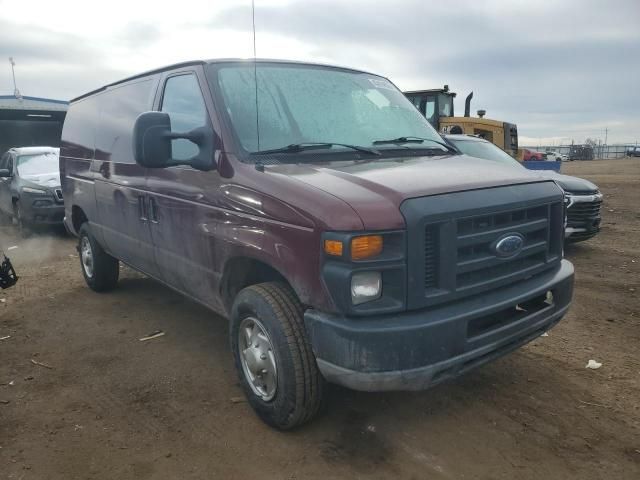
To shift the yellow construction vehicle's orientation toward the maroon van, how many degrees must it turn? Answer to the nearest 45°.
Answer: approximately 90° to its left

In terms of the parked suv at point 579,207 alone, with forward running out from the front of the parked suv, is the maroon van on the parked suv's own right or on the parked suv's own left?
on the parked suv's own right

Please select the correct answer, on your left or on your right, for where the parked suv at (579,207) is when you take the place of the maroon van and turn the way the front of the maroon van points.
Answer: on your left

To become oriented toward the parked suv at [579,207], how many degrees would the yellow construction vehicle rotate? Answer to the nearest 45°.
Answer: approximately 90° to its left

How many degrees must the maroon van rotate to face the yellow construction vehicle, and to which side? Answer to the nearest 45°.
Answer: approximately 135° to its left

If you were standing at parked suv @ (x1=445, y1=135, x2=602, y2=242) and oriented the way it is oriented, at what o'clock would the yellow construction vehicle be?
The yellow construction vehicle is roughly at 7 o'clock from the parked suv.

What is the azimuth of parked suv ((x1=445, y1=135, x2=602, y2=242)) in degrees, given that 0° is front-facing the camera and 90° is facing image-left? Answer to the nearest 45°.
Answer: approximately 315°

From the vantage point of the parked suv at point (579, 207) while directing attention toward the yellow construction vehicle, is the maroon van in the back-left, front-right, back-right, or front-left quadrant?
back-left

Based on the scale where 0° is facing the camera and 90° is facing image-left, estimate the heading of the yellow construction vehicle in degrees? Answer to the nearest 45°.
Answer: approximately 90°

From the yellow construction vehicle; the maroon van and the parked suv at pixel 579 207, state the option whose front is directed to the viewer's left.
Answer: the yellow construction vehicle

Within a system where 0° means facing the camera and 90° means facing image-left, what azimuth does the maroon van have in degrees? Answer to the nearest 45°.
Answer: approximately 315°
